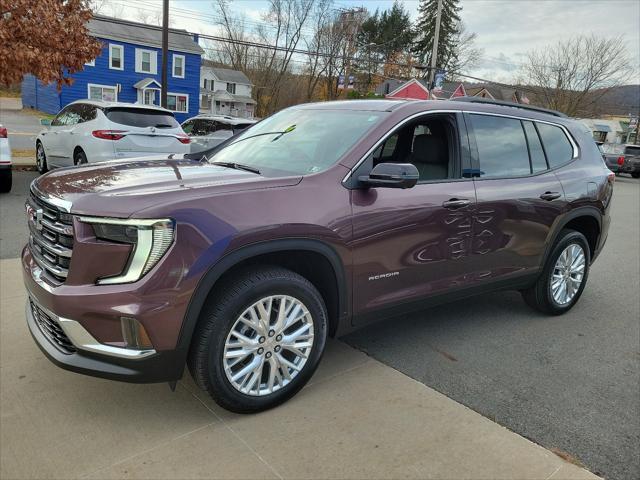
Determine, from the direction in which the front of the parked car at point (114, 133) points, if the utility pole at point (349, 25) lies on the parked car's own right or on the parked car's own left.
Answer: on the parked car's own right

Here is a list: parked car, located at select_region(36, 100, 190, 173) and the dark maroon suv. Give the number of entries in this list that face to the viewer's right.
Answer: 0

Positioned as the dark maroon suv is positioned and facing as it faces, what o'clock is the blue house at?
The blue house is roughly at 4 o'clock from the dark maroon suv.

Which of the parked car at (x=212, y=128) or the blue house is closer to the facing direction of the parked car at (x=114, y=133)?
the blue house

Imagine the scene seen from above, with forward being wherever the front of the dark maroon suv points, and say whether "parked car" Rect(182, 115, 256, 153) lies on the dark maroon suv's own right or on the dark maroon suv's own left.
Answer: on the dark maroon suv's own right

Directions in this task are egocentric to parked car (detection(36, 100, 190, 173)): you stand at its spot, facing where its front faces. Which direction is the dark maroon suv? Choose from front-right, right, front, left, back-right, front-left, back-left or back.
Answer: back-left

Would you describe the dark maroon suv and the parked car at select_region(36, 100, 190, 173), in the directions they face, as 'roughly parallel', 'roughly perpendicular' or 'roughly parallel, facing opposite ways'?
roughly perpendicular

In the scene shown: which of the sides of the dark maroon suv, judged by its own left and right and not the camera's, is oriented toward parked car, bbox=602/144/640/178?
back

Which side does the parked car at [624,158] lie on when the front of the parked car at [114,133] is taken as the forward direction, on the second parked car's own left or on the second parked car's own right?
on the second parked car's own right

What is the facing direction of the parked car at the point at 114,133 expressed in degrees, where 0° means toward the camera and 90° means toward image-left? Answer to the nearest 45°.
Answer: approximately 135°

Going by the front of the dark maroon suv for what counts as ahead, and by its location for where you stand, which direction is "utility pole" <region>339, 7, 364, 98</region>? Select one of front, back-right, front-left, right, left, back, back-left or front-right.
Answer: back-right

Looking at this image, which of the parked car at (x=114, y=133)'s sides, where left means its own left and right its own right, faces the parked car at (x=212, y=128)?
right
